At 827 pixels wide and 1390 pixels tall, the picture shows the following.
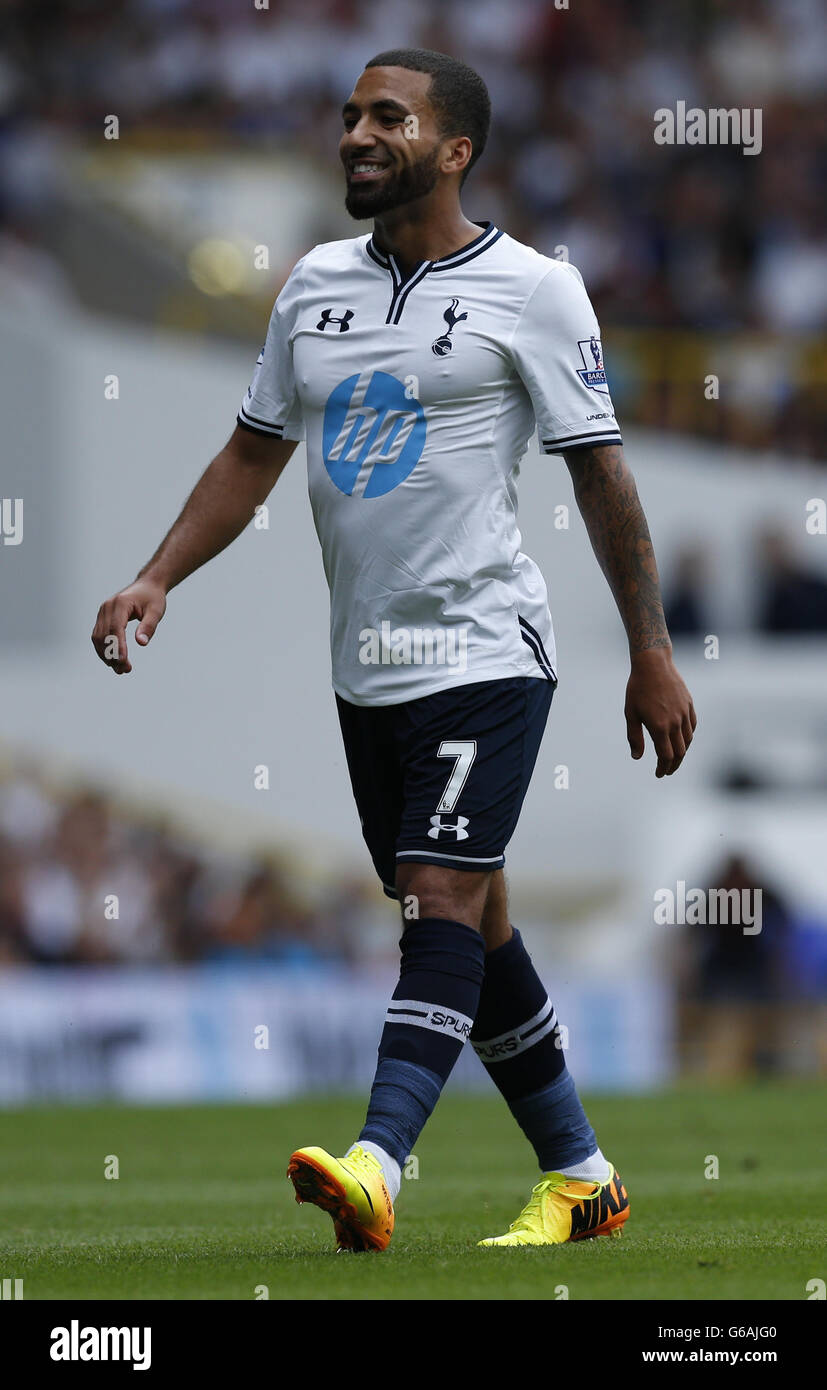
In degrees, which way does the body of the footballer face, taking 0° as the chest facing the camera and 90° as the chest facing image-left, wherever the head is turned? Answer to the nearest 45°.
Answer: approximately 45°
